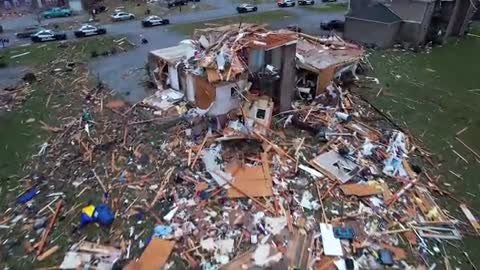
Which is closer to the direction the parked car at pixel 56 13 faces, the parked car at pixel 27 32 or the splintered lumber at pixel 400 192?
the parked car

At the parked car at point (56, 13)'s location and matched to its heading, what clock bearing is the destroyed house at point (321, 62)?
The destroyed house is roughly at 8 o'clock from the parked car.

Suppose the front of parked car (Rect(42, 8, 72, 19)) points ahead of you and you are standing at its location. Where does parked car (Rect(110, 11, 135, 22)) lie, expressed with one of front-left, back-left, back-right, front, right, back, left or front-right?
back-left

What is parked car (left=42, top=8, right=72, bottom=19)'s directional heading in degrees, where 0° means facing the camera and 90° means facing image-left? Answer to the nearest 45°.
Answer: approximately 90°

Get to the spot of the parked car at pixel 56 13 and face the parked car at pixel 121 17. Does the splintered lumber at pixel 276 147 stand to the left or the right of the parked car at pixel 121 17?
right

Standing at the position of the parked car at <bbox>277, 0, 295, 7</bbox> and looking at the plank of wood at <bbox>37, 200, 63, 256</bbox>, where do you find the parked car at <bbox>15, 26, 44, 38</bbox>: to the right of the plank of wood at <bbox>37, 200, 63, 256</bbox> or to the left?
right

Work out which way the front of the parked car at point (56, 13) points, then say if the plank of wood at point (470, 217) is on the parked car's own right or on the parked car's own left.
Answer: on the parked car's own left
